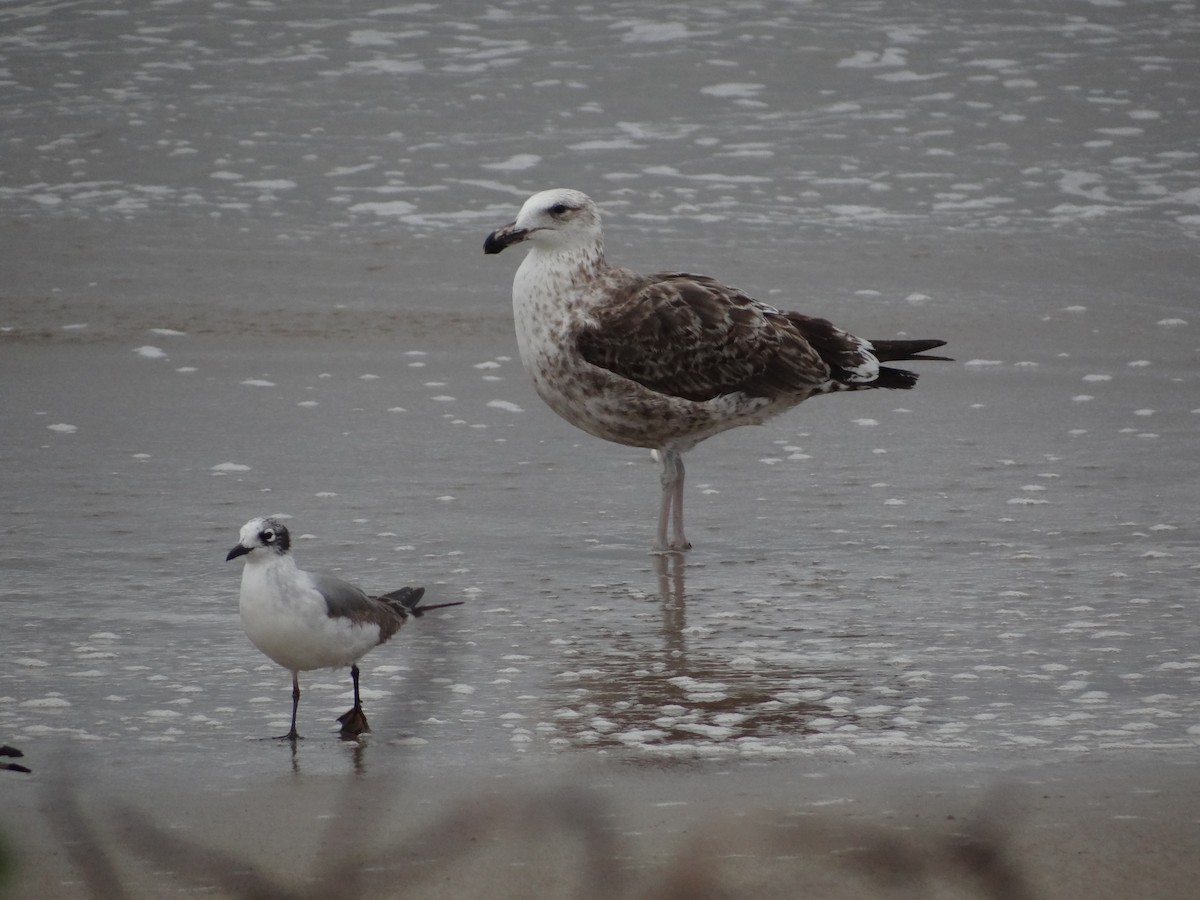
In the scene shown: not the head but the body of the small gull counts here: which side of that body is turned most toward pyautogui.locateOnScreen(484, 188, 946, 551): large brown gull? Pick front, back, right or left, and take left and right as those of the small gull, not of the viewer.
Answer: back

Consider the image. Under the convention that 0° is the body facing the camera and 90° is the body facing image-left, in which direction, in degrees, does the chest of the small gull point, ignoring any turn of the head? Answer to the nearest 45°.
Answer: approximately 45°

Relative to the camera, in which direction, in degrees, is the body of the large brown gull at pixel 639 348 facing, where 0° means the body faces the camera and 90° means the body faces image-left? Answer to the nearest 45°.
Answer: approximately 90°

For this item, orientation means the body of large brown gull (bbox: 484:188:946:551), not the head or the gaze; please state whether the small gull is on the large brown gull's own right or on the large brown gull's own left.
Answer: on the large brown gull's own left
